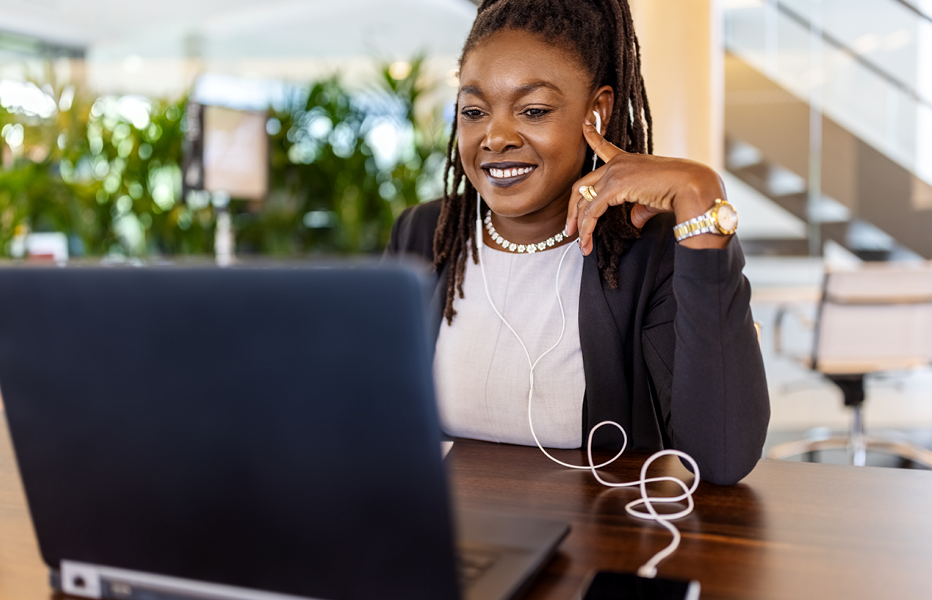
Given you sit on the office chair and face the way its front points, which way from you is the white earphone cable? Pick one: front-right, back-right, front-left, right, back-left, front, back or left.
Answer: back-left

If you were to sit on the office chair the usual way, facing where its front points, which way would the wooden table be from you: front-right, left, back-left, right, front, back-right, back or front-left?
back-left

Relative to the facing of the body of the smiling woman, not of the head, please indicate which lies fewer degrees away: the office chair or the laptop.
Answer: the laptop

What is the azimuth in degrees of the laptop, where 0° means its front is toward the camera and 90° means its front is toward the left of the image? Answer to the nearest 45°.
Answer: approximately 225°

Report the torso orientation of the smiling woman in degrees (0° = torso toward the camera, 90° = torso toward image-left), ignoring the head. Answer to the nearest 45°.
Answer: approximately 45°

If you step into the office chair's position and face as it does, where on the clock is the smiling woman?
The smiling woman is roughly at 8 o'clock from the office chair.

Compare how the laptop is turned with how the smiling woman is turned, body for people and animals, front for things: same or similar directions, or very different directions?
very different directions
